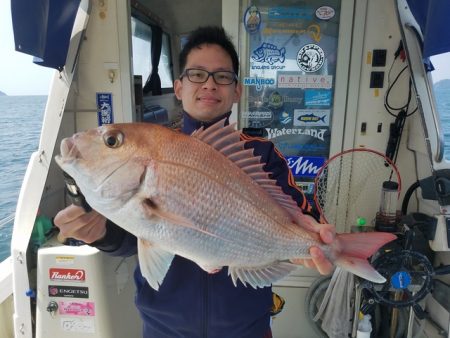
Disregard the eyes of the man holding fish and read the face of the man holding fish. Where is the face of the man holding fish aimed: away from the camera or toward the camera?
toward the camera

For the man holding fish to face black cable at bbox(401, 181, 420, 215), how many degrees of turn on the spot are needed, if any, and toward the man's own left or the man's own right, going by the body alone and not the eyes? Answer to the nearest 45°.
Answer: approximately 135° to the man's own left

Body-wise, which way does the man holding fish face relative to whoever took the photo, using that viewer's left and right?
facing the viewer

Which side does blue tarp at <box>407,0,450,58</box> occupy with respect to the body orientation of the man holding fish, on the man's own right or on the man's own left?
on the man's own left

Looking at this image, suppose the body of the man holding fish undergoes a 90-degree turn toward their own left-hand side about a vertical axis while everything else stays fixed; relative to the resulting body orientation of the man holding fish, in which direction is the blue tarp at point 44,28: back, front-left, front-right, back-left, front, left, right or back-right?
back-left
